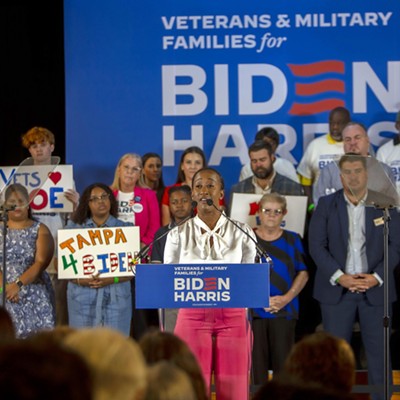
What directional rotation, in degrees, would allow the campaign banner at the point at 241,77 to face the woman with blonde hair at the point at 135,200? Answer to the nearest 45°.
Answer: approximately 45° to its right

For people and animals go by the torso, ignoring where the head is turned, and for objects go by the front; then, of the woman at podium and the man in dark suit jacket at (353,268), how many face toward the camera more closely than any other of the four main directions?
2

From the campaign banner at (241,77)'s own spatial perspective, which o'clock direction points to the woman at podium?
The woman at podium is roughly at 12 o'clock from the campaign banner.

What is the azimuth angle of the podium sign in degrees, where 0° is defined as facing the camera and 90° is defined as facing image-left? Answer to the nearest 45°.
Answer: approximately 0°

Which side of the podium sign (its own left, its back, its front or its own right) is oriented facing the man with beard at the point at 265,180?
back

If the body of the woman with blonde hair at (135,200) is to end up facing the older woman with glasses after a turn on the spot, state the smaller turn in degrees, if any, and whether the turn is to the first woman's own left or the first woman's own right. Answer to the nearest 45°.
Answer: approximately 90° to the first woman's own left

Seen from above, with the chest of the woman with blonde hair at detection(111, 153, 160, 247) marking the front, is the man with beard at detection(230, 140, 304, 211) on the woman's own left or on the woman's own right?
on the woman's own left
